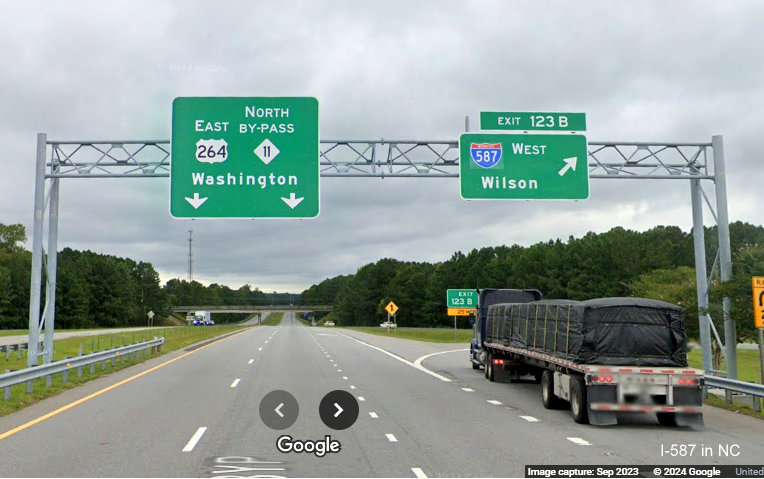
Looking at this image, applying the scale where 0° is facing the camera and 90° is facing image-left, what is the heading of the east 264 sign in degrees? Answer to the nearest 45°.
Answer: approximately 0°

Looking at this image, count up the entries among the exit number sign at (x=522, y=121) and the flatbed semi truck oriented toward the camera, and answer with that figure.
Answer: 1

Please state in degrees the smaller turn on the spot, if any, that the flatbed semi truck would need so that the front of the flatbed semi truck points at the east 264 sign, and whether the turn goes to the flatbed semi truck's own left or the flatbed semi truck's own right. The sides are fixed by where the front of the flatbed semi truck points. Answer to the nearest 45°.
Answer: approximately 45° to the flatbed semi truck's own left

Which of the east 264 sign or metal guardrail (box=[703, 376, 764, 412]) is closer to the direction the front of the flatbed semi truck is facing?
the east 264 sign

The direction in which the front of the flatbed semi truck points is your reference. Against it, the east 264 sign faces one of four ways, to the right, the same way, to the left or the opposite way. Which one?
the opposite way

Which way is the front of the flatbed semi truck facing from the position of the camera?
facing away from the viewer and to the left of the viewer

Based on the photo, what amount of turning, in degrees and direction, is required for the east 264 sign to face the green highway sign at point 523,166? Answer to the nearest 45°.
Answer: approximately 90° to its left

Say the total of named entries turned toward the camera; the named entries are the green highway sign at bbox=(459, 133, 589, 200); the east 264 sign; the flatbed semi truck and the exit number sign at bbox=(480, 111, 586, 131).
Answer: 3
